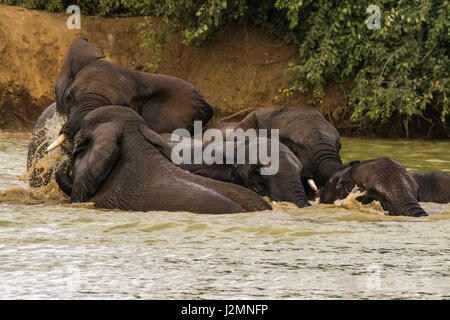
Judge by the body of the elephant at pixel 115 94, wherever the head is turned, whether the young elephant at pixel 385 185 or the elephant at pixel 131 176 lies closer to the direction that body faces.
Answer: the elephant

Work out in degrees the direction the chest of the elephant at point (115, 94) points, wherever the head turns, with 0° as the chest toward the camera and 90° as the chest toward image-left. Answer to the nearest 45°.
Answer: approximately 45°

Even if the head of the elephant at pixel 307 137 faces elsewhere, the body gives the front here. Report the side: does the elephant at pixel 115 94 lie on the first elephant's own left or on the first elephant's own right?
on the first elephant's own right
